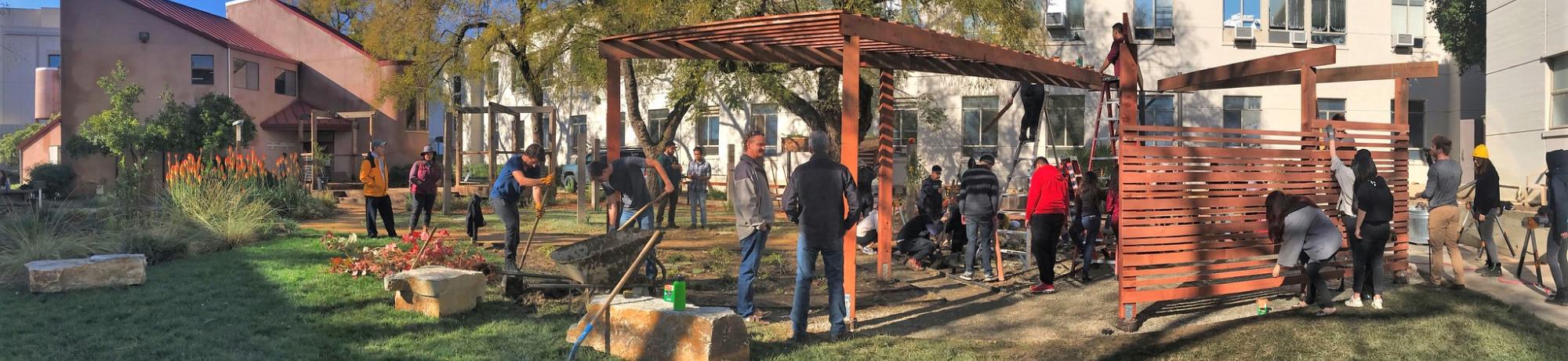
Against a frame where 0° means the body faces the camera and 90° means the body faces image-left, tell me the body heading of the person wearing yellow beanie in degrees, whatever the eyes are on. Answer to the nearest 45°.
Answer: approximately 90°

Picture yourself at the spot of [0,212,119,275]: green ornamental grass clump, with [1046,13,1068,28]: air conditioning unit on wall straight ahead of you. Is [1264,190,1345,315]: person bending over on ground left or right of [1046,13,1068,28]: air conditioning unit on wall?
right

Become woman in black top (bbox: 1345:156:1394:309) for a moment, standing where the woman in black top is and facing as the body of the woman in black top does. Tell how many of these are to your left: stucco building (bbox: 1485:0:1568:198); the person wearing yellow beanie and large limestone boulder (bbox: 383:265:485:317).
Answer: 1

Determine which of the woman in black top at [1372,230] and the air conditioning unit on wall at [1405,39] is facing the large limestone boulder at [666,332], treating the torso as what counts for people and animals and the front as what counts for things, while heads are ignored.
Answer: the air conditioning unit on wall

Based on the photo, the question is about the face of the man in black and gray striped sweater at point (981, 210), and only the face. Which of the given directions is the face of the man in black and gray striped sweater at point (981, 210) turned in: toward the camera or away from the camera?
away from the camera

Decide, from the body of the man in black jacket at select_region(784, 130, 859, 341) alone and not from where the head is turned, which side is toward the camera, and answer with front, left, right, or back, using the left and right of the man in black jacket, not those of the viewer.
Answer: back

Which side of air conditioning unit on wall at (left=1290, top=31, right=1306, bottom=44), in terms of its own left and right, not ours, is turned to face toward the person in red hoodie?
front

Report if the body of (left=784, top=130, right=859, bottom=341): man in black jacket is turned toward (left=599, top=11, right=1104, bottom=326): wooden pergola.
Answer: yes

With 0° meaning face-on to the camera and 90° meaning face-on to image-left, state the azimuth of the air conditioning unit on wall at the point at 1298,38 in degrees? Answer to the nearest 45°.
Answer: approximately 0°

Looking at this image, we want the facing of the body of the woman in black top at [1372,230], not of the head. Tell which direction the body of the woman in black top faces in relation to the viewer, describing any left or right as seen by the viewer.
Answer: facing away from the viewer and to the left of the viewer

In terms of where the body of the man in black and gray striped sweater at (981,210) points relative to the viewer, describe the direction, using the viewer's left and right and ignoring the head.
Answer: facing away from the viewer

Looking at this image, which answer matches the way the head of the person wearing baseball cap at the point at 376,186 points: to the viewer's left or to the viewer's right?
to the viewer's right

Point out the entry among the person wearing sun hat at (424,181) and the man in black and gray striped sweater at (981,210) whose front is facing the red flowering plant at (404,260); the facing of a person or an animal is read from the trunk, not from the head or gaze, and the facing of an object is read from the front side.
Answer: the person wearing sun hat
